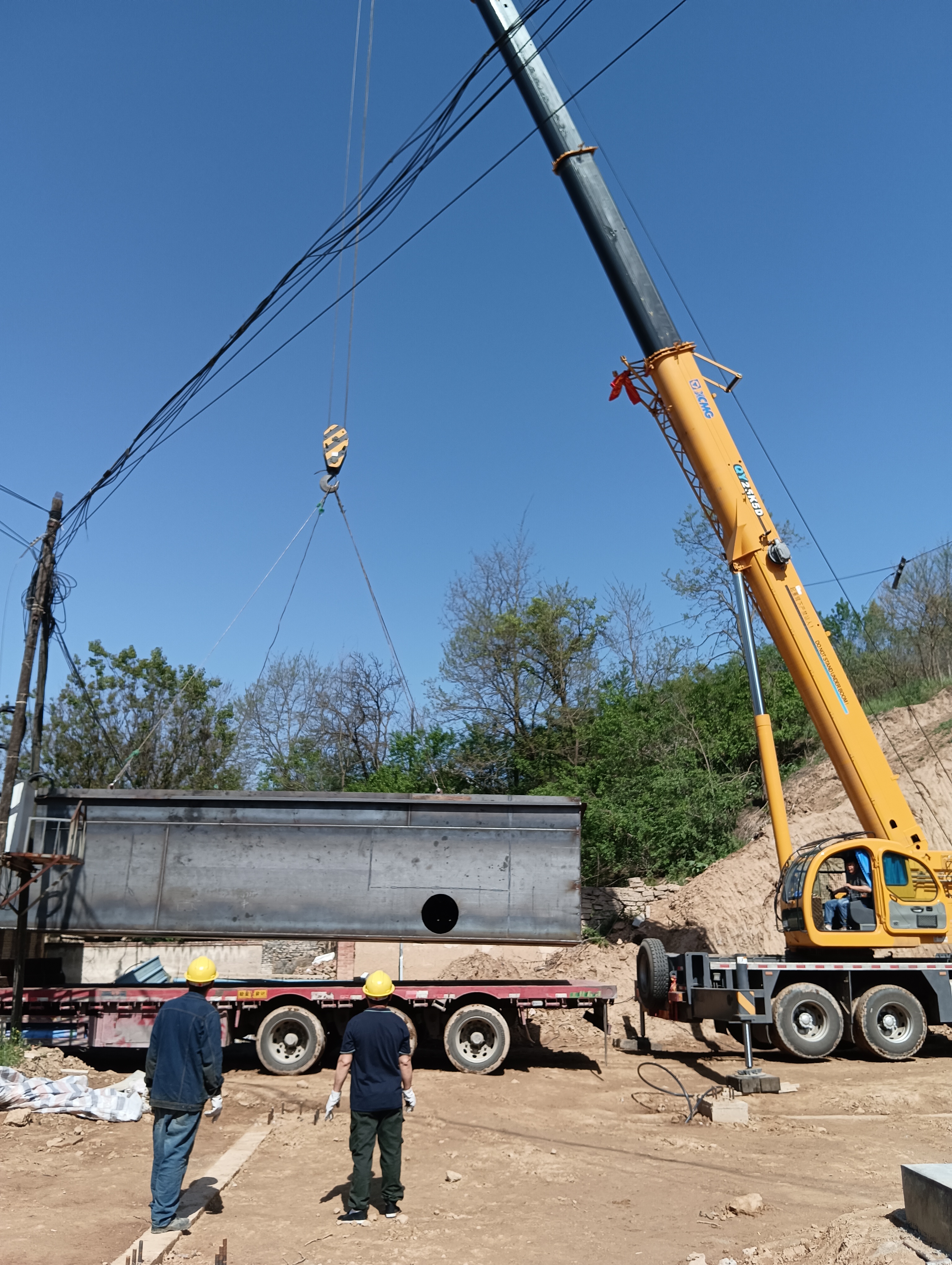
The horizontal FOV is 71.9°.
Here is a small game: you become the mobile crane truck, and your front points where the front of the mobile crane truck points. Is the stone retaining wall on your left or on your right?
on your left

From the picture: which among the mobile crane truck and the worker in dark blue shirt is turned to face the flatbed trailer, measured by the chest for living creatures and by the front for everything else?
the worker in dark blue shirt

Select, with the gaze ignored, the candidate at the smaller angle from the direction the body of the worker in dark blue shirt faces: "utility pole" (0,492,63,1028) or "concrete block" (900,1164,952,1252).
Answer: the utility pole

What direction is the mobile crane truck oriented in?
to the viewer's right

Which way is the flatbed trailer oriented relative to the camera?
to the viewer's left

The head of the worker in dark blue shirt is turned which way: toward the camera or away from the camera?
away from the camera

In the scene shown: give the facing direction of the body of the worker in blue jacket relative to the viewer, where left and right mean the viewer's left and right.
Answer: facing away from the viewer and to the right of the viewer

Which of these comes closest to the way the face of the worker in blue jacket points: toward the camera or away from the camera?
away from the camera

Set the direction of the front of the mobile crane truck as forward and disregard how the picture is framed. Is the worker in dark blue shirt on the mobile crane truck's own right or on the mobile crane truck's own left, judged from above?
on the mobile crane truck's own right

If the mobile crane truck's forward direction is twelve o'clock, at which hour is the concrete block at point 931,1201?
The concrete block is roughly at 3 o'clock from the mobile crane truck.

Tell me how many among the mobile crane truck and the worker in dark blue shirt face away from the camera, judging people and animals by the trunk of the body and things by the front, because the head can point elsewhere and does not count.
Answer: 1

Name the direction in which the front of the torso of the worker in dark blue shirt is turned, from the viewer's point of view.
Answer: away from the camera

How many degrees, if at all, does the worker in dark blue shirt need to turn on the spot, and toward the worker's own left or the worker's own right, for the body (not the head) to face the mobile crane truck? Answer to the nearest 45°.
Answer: approximately 45° to the worker's own right

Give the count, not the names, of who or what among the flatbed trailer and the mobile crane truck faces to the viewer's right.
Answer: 1

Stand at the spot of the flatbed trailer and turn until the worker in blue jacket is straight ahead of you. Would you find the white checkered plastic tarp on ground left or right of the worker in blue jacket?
right
